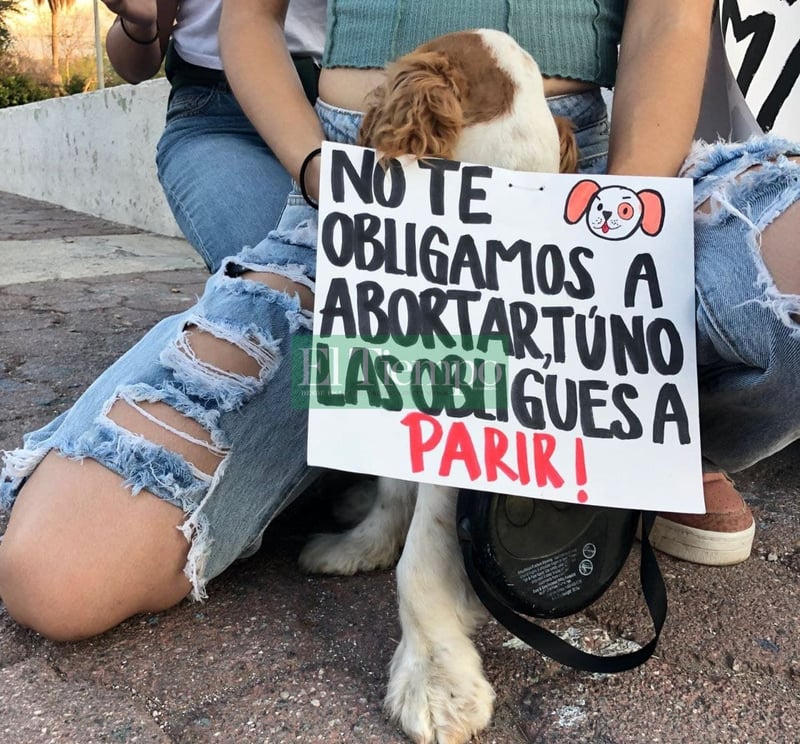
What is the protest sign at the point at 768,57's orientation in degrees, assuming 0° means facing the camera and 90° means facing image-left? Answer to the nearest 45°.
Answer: approximately 0°

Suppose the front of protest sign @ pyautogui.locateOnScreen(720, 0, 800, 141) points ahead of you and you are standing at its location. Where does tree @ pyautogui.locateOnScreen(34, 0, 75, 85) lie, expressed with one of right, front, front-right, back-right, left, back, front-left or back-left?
back-right

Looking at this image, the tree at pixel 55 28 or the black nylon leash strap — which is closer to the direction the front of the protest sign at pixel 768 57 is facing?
the black nylon leash strap

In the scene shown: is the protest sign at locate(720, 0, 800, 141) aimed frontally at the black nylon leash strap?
yes

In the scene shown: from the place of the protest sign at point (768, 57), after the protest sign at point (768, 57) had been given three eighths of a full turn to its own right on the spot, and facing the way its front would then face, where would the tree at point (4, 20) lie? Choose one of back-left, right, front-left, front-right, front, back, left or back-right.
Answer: front
